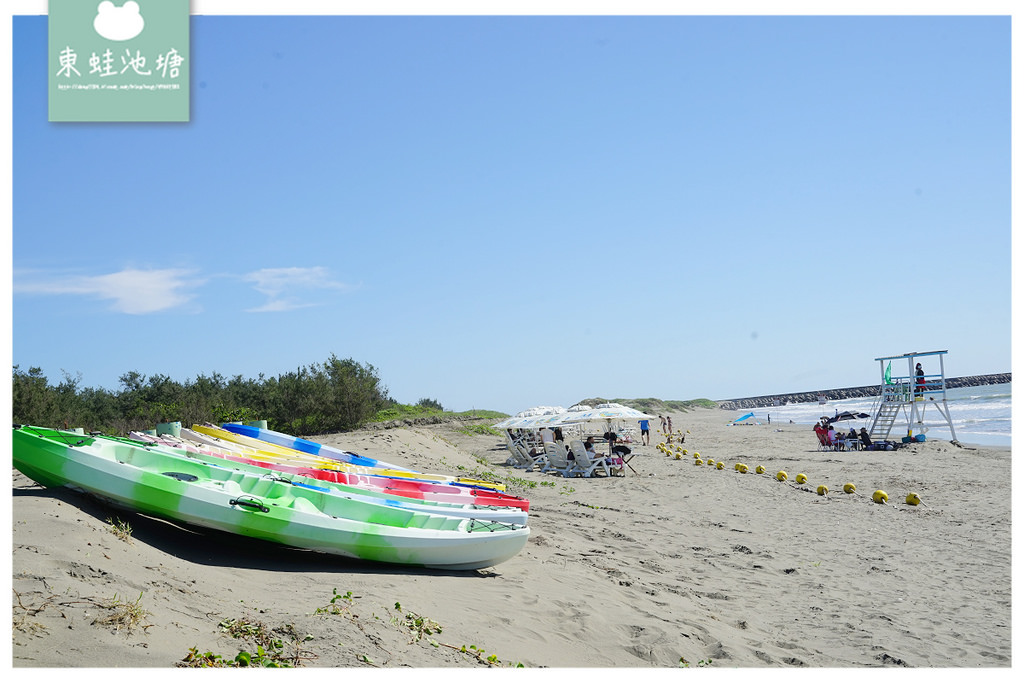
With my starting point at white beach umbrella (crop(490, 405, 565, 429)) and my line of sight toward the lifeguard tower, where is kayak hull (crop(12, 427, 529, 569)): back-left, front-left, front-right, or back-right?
back-right
